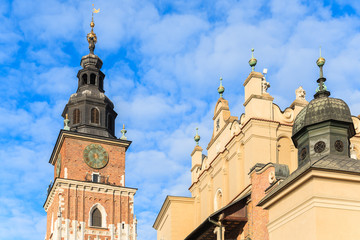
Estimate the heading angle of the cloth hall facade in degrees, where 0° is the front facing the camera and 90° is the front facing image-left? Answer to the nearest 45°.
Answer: approximately 45°
